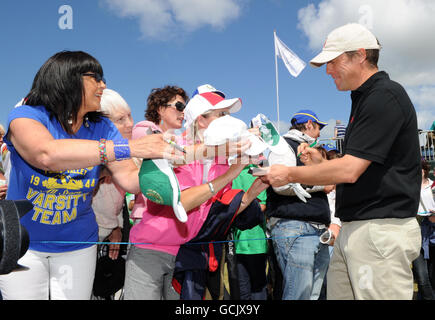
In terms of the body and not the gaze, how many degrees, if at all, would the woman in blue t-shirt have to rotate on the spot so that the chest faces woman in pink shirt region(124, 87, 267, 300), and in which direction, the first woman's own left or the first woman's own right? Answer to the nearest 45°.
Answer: approximately 45° to the first woman's own left

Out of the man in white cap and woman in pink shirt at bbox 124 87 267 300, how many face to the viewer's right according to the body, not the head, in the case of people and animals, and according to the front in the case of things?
1

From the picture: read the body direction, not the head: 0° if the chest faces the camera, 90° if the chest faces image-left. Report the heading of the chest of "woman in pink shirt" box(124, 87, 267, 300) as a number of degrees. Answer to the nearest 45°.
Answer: approximately 270°

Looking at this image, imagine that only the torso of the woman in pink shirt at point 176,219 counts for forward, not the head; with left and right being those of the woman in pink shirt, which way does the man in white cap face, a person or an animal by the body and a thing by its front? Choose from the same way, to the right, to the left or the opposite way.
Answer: the opposite way

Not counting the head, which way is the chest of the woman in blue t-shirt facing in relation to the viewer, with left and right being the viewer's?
facing the viewer and to the right of the viewer

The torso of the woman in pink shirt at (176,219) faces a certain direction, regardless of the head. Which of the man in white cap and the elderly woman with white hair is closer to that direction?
the man in white cap

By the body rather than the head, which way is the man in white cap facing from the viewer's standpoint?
to the viewer's left

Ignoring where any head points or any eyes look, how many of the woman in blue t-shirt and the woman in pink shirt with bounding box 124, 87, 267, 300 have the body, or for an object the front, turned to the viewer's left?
0

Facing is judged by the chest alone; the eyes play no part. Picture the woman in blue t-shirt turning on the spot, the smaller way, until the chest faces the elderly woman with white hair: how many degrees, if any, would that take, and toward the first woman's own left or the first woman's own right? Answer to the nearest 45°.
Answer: approximately 135° to the first woman's own left

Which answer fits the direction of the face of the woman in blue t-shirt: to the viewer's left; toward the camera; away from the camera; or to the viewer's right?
to the viewer's right

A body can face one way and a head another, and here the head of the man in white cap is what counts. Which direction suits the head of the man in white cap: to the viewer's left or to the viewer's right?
to the viewer's left
